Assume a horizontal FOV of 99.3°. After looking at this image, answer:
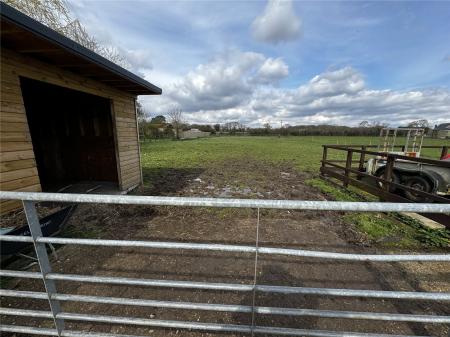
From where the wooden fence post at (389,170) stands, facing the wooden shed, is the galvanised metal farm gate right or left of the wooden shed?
left

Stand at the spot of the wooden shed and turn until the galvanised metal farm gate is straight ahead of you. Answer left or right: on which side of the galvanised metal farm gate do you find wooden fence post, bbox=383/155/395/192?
left

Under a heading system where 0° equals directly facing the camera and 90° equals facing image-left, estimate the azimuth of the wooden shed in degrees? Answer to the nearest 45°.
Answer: approximately 315°

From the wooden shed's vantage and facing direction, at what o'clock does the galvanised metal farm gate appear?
The galvanised metal farm gate is roughly at 1 o'clock from the wooden shed.
